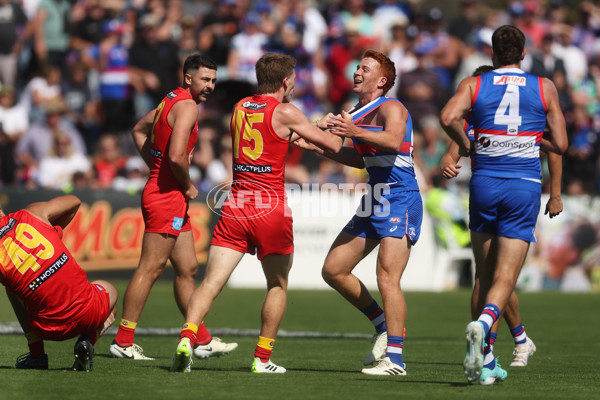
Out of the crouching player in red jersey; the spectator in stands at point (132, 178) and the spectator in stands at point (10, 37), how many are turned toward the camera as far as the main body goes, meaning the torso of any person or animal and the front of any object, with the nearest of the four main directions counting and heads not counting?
2

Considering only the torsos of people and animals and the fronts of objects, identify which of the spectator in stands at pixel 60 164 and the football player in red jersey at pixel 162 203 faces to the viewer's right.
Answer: the football player in red jersey

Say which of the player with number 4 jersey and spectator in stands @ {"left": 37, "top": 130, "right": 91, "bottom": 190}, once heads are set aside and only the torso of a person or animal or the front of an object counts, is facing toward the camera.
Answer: the spectator in stands

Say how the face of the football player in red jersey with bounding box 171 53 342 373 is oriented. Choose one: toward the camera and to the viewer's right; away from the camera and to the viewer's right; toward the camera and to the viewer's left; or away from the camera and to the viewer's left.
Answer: away from the camera and to the viewer's right

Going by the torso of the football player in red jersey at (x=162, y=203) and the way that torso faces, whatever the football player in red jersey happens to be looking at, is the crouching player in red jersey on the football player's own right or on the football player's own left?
on the football player's own right

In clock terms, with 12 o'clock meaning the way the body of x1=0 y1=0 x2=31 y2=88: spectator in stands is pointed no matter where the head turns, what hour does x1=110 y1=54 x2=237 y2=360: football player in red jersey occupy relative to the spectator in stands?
The football player in red jersey is roughly at 12 o'clock from the spectator in stands.

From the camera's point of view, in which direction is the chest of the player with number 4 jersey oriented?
away from the camera

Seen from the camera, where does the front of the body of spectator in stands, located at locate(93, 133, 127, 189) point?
toward the camera

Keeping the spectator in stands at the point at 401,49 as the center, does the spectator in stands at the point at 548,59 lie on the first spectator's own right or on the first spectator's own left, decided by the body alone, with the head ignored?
on the first spectator's own left

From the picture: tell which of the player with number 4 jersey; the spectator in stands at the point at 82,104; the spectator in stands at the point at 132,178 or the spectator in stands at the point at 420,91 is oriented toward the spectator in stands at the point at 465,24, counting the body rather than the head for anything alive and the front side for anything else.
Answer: the player with number 4 jersey

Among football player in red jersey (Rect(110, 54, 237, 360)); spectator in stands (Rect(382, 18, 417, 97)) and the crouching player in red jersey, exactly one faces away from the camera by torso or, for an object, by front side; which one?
the crouching player in red jersey

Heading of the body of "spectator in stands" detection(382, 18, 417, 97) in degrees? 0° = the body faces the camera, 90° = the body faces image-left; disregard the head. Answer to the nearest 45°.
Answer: approximately 0°

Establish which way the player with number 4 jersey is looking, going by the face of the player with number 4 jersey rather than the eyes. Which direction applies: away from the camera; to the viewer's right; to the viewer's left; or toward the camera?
away from the camera

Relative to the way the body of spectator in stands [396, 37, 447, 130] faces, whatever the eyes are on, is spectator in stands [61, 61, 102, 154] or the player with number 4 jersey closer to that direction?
the player with number 4 jersey

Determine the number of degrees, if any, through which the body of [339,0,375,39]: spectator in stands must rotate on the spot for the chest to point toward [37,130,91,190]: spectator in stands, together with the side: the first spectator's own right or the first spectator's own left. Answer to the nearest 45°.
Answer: approximately 45° to the first spectator's own right

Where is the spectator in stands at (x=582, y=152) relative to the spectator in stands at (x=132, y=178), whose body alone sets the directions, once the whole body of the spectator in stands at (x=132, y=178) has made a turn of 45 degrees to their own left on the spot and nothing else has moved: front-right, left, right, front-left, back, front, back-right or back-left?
front-left

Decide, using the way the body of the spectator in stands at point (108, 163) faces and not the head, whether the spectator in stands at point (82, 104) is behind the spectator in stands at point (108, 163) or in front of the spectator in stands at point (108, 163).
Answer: behind

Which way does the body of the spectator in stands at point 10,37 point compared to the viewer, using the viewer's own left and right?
facing the viewer

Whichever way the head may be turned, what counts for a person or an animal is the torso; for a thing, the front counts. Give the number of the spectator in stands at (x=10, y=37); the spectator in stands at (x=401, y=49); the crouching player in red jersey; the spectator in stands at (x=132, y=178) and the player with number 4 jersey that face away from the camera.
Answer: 2

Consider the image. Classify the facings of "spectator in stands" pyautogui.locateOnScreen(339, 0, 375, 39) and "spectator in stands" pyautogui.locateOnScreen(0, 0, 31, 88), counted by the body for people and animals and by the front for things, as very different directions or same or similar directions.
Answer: same or similar directions
